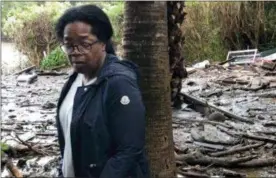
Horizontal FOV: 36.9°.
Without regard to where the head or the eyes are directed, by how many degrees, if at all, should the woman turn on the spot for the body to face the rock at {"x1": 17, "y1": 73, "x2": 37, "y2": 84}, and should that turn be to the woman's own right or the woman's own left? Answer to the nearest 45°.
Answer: approximately 135° to the woman's own right

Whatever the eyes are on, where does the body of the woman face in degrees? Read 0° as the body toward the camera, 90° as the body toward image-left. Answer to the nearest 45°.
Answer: approximately 45°

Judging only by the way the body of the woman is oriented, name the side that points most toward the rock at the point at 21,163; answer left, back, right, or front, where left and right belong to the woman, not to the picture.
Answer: right

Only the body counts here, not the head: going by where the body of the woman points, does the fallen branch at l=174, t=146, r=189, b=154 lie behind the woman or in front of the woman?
behind

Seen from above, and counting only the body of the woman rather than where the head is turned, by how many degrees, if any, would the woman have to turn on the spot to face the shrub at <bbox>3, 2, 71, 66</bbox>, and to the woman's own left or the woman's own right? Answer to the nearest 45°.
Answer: approximately 135° to the woman's own right

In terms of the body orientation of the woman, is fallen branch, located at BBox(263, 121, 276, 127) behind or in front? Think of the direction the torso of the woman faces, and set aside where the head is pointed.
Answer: behind

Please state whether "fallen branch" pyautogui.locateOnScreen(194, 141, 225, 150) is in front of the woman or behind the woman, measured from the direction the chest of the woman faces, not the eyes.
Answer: behind

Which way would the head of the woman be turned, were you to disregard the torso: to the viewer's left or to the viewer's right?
to the viewer's left

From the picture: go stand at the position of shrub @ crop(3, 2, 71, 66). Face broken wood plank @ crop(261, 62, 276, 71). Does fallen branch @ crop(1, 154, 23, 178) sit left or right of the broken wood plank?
right
